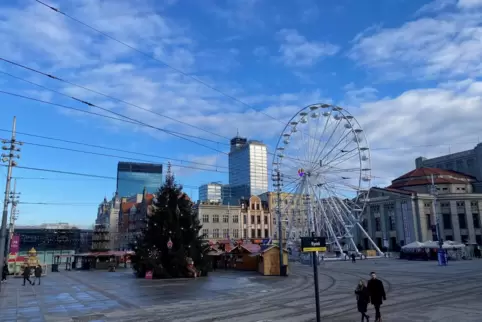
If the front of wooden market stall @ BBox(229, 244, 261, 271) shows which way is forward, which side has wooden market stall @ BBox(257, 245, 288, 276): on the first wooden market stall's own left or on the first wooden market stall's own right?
on the first wooden market stall's own left

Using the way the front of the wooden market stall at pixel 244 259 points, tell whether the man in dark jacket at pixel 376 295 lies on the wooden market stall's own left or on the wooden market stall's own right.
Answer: on the wooden market stall's own left

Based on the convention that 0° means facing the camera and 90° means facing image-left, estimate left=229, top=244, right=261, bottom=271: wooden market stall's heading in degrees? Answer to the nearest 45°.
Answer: approximately 45°

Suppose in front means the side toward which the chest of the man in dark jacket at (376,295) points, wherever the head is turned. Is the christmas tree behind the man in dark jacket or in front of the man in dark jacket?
behind

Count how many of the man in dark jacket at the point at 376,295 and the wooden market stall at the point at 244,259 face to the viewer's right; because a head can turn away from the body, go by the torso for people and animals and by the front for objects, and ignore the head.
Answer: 0

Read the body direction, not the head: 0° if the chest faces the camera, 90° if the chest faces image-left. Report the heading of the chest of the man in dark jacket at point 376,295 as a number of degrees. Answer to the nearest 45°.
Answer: approximately 0°

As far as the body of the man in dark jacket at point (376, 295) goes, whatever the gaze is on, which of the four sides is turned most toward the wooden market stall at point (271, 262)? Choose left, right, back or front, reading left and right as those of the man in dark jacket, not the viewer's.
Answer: back

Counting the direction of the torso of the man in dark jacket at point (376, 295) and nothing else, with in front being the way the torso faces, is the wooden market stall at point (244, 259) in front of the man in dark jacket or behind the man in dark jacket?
behind
